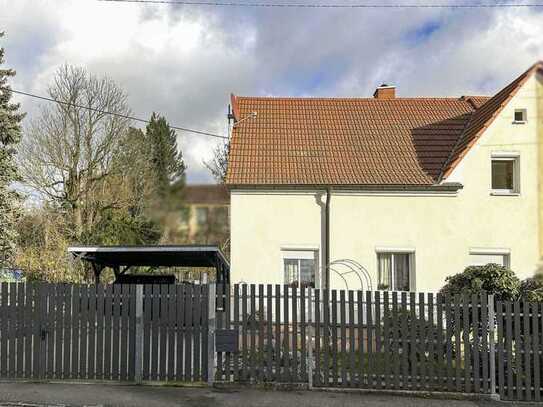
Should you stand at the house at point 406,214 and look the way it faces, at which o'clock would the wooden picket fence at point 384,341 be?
The wooden picket fence is roughly at 12 o'clock from the house.

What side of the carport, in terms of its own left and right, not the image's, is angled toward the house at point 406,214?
left

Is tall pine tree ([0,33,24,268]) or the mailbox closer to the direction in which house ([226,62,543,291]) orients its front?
the mailbox

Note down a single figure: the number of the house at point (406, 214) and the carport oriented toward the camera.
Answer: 2
